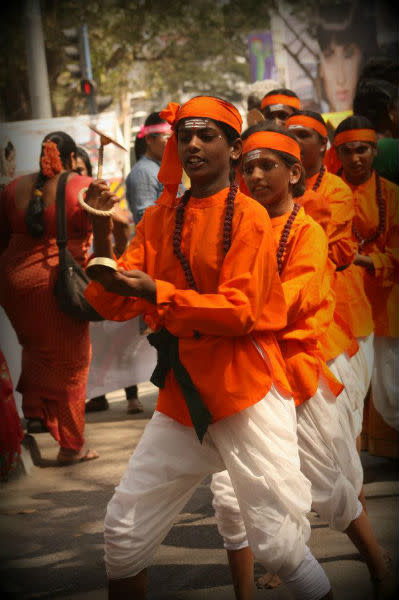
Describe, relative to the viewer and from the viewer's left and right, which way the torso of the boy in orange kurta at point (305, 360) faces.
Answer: facing the viewer and to the left of the viewer

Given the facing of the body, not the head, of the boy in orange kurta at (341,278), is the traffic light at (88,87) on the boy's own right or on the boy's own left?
on the boy's own right

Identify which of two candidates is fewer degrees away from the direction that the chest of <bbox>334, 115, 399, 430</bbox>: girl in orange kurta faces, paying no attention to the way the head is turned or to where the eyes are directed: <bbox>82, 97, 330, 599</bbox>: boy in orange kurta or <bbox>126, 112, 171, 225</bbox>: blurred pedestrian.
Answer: the boy in orange kurta

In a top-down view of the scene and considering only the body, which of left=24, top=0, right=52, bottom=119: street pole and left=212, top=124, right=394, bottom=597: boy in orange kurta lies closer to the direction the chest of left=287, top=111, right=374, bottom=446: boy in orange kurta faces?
the boy in orange kurta

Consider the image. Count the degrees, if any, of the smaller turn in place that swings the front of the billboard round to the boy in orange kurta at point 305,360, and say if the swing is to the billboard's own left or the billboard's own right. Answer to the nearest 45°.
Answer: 0° — it already faces them

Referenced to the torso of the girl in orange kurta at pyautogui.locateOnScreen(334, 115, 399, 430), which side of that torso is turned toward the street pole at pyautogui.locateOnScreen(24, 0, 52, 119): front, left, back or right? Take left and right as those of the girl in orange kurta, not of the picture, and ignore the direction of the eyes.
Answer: right

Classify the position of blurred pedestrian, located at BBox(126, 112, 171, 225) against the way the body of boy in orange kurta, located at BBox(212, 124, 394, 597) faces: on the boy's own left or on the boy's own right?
on the boy's own right

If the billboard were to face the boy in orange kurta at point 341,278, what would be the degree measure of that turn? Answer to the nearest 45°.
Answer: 0° — it already faces them

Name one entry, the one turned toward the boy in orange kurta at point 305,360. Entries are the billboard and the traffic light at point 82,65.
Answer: the billboard

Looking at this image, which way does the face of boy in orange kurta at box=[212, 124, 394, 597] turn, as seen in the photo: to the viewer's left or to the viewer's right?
to the viewer's left
